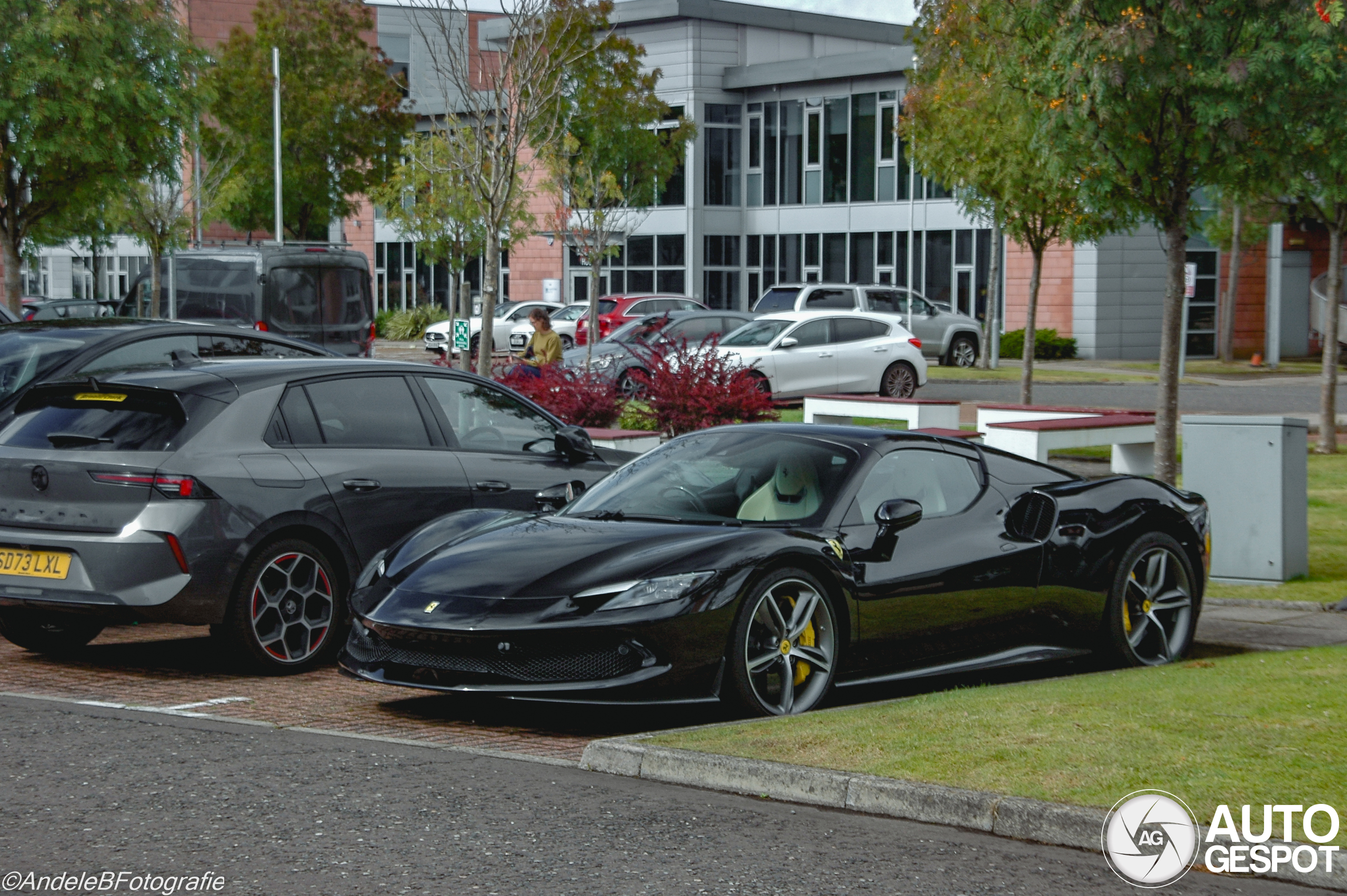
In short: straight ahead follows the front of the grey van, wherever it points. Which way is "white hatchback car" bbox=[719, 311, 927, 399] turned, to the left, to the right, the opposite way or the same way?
to the left

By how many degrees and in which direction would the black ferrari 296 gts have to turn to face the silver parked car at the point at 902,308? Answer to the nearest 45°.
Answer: approximately 135° to its right

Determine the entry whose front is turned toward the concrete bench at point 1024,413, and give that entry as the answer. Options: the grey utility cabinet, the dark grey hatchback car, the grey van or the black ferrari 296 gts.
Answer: the dark grey hatchback car

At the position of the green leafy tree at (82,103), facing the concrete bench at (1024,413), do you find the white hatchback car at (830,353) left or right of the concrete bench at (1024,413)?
left

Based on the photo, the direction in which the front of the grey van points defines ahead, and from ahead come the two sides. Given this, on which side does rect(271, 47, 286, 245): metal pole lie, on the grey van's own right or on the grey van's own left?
on the grey van's own right

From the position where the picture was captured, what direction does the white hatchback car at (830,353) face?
facing the viewer and to the left of the viewer

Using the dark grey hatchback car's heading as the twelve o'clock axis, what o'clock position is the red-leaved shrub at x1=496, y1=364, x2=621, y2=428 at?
The red-leaved shrub is roughly at 11 o'clock from the dark grey hatchback car.

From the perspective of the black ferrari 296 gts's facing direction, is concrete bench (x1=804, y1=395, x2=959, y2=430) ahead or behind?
behind

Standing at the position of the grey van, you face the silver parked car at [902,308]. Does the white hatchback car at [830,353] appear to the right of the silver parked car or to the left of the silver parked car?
right

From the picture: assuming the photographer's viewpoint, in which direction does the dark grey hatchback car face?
facing away from the viewer and to the right of the viewer
